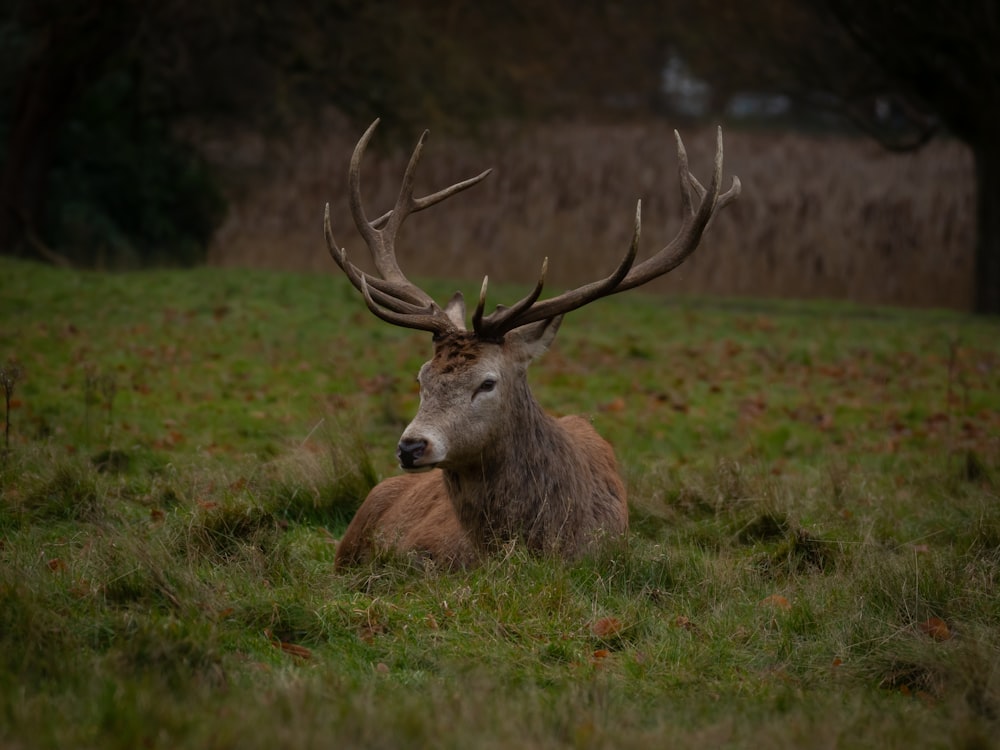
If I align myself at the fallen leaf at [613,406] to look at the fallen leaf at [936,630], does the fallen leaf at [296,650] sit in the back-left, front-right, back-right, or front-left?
front-right

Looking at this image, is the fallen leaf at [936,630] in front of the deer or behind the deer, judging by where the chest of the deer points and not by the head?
in front

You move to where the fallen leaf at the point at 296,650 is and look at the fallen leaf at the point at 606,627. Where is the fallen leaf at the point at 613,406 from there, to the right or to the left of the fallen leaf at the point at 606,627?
left

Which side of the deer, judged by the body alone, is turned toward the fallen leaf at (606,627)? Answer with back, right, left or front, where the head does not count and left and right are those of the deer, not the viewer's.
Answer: front

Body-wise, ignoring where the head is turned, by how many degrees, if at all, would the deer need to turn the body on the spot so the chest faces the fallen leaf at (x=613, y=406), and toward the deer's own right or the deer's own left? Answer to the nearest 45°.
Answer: approximately 135° to the deer's own left

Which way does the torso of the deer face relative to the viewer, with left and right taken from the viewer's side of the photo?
facing the viewer and to the right of the viewer

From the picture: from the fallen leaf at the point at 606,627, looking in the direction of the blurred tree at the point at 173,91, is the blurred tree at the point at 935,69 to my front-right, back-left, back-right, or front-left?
front-right

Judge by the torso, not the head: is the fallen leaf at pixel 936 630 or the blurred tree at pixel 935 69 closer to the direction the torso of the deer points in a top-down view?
the fallen leaf

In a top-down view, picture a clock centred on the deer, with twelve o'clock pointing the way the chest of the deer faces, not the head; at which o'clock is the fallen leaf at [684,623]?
The fallen leaf is roughly at 12 o'clock from the deer.

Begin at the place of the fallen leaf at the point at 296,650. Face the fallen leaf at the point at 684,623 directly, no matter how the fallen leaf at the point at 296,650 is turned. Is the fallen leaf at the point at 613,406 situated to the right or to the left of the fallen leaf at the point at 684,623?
left

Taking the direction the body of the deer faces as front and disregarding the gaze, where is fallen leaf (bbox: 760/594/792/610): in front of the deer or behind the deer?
in front

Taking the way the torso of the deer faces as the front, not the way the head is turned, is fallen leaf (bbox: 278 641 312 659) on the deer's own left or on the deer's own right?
on the deer's own right

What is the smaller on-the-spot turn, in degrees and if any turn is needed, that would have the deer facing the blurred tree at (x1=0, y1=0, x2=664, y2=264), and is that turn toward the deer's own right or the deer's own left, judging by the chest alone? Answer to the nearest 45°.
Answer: approximately 135° to the deer's own left

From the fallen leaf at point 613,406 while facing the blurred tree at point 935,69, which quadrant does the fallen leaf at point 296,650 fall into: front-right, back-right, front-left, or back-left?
back-right

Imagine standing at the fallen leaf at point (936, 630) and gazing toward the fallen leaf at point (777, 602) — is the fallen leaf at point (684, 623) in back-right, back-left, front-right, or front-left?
front-left
